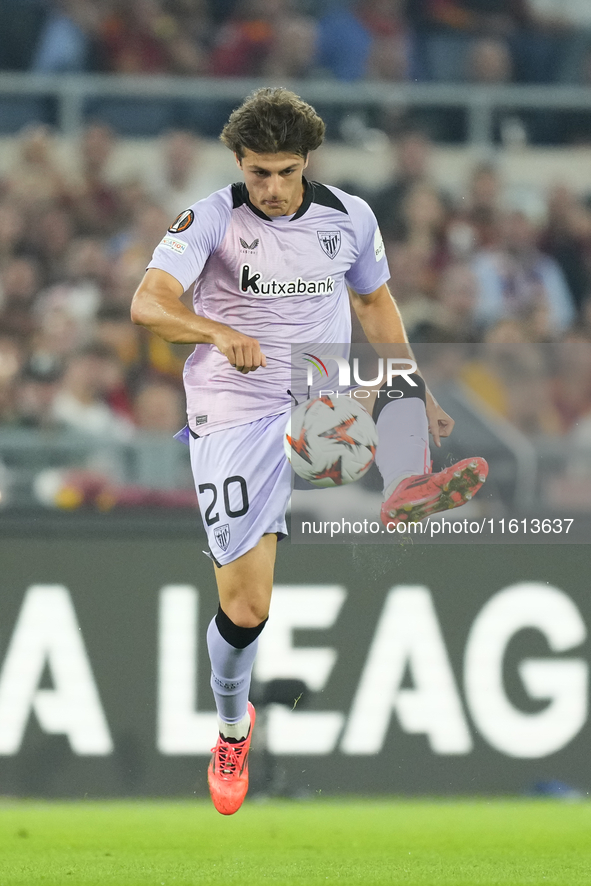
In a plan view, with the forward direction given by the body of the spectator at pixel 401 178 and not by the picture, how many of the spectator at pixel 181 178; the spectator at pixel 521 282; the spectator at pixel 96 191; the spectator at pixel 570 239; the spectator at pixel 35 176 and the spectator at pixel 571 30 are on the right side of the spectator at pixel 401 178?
3

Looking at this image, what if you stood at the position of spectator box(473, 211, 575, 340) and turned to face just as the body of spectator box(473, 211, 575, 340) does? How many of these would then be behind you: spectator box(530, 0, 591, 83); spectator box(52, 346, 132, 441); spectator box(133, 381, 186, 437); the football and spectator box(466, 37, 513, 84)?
2

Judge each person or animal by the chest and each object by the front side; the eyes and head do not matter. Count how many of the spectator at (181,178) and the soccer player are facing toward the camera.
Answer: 2

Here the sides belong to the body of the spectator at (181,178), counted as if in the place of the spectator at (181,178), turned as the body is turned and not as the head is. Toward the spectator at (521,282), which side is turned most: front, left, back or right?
left

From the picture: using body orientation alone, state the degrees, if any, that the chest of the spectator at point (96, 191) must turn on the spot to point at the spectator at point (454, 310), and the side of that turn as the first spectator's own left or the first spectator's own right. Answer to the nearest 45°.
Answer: approximately 45° to the first spectator's own left

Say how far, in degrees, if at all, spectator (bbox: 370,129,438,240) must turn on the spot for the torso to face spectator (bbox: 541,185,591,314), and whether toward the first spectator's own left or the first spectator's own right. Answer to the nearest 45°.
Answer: approximately 90° to the first spectator's own left

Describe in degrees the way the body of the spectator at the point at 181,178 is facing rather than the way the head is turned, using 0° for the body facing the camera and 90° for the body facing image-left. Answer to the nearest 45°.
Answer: approximately 0°

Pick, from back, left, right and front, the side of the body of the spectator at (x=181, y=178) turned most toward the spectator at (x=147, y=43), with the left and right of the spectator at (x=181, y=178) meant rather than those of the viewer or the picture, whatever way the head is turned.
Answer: back
